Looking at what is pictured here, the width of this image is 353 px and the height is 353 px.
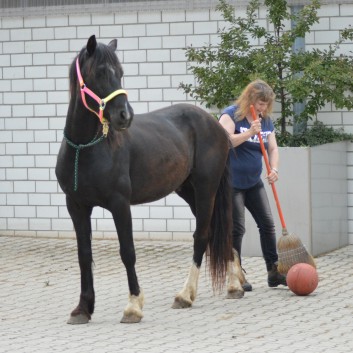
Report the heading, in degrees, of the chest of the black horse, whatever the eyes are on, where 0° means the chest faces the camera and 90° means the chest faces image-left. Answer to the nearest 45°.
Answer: approximately 45°

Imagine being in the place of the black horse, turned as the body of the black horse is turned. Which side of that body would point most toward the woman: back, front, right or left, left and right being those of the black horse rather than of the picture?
back

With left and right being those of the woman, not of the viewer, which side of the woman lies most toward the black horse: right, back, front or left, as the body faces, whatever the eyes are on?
right

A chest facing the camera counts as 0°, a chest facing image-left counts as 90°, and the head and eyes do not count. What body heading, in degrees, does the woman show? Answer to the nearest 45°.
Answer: approximately 315°

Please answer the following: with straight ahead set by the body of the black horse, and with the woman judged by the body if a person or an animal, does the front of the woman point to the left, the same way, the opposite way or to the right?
to the left

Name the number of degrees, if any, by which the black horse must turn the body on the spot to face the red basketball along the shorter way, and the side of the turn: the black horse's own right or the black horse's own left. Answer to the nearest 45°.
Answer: approximately 180°
